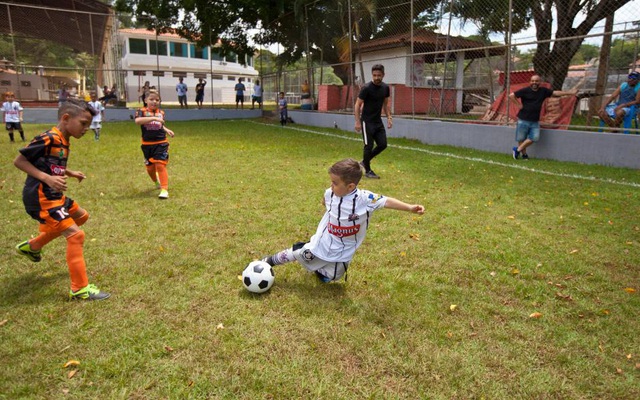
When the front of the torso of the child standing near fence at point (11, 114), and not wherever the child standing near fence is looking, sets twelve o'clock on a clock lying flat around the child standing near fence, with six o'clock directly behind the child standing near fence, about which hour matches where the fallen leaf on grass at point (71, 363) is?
The fallen leaf on grass is roughly at 12 o'clock from the child standing near fence.

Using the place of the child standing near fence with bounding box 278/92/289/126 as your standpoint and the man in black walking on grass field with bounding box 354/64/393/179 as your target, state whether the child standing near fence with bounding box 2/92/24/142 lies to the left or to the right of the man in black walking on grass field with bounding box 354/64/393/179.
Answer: right

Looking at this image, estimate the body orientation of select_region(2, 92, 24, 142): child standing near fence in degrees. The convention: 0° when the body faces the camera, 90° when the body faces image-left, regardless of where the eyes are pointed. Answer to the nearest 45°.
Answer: approximately 0°

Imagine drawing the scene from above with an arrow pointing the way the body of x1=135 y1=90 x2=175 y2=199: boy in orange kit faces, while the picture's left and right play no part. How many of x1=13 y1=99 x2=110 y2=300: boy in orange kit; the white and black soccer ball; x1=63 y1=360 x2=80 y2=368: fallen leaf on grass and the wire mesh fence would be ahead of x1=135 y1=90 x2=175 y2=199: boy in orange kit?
3

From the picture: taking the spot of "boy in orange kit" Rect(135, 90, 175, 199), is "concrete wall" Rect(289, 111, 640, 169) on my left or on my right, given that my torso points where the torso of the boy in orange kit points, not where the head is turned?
on my left

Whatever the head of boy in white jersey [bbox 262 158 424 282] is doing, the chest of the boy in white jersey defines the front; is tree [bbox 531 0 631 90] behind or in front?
behind

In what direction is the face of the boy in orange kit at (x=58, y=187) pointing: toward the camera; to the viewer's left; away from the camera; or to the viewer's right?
to the viewer's right
